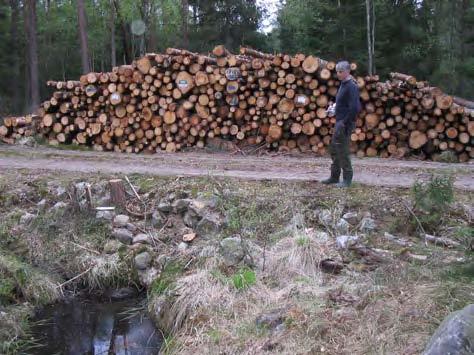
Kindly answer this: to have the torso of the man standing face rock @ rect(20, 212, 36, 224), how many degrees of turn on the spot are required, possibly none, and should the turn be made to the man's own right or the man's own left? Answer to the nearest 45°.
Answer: approximately 45° to the man's own left

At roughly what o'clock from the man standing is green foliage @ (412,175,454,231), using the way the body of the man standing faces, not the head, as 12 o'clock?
The green foliage is roughly at 9 o'clock from the man standing.

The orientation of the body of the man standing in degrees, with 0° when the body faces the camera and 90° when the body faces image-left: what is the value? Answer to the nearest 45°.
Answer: approximately 45°

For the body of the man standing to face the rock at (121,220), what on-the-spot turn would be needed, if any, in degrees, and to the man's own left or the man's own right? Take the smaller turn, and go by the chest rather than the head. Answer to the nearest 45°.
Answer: approximately 45° to the man's own left
